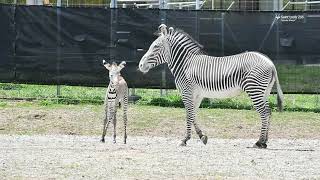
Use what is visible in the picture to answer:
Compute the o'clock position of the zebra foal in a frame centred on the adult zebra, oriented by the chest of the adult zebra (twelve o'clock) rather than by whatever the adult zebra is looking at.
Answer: The zebra foal is roughly at 11 o'clock from the adult zebra.

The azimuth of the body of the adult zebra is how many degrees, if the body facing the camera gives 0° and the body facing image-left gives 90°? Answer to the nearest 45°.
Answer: approximately 90°

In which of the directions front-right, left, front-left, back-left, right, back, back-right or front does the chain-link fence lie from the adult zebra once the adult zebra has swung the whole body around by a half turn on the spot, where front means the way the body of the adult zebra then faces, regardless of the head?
left

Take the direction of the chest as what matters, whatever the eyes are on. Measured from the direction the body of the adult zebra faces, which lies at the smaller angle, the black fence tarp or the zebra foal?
the zebra foal

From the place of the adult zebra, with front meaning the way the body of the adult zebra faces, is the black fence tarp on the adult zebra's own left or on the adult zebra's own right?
on the adult zebra's own right
